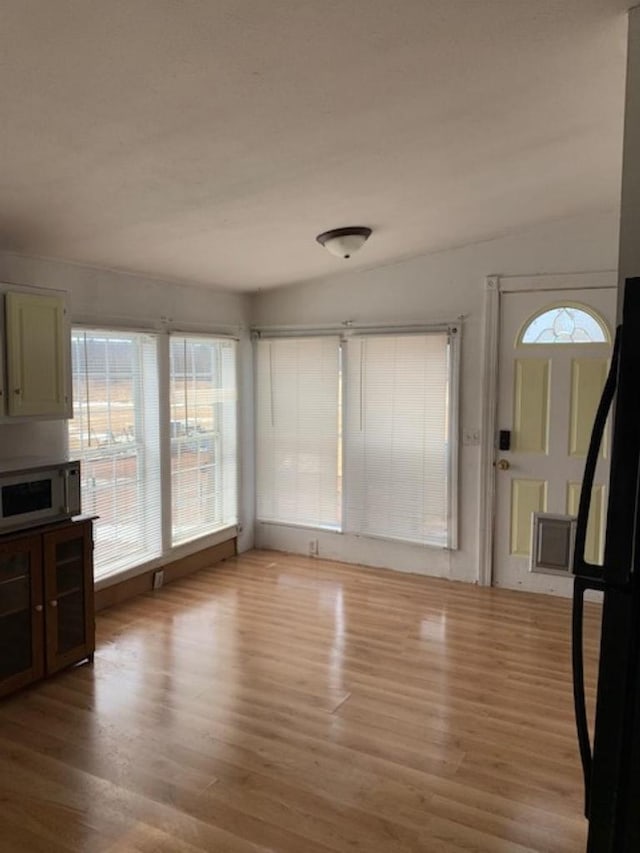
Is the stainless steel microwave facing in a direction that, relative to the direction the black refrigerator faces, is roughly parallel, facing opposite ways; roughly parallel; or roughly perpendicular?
roughly parallel, facing opposite ways

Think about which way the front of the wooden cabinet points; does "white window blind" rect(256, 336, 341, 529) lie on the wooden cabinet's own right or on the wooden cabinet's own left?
on the wooden cabinet's own left

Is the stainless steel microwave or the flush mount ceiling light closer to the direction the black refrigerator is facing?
the stainless steel microwave

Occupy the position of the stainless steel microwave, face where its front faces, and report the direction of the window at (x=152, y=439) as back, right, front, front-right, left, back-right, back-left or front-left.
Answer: left

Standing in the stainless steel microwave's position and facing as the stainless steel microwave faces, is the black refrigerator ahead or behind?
ahead

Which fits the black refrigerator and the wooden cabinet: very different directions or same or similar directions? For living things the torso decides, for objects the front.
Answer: very different directions

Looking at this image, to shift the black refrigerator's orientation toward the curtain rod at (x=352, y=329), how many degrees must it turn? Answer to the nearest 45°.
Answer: approximately 45° to its right

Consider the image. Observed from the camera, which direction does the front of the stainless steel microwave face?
facing the viewer and to the right of the viewer

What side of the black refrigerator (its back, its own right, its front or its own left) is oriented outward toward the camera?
left

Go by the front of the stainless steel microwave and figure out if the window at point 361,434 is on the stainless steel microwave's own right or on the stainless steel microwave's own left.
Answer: on the stainless steel microwave's own left
